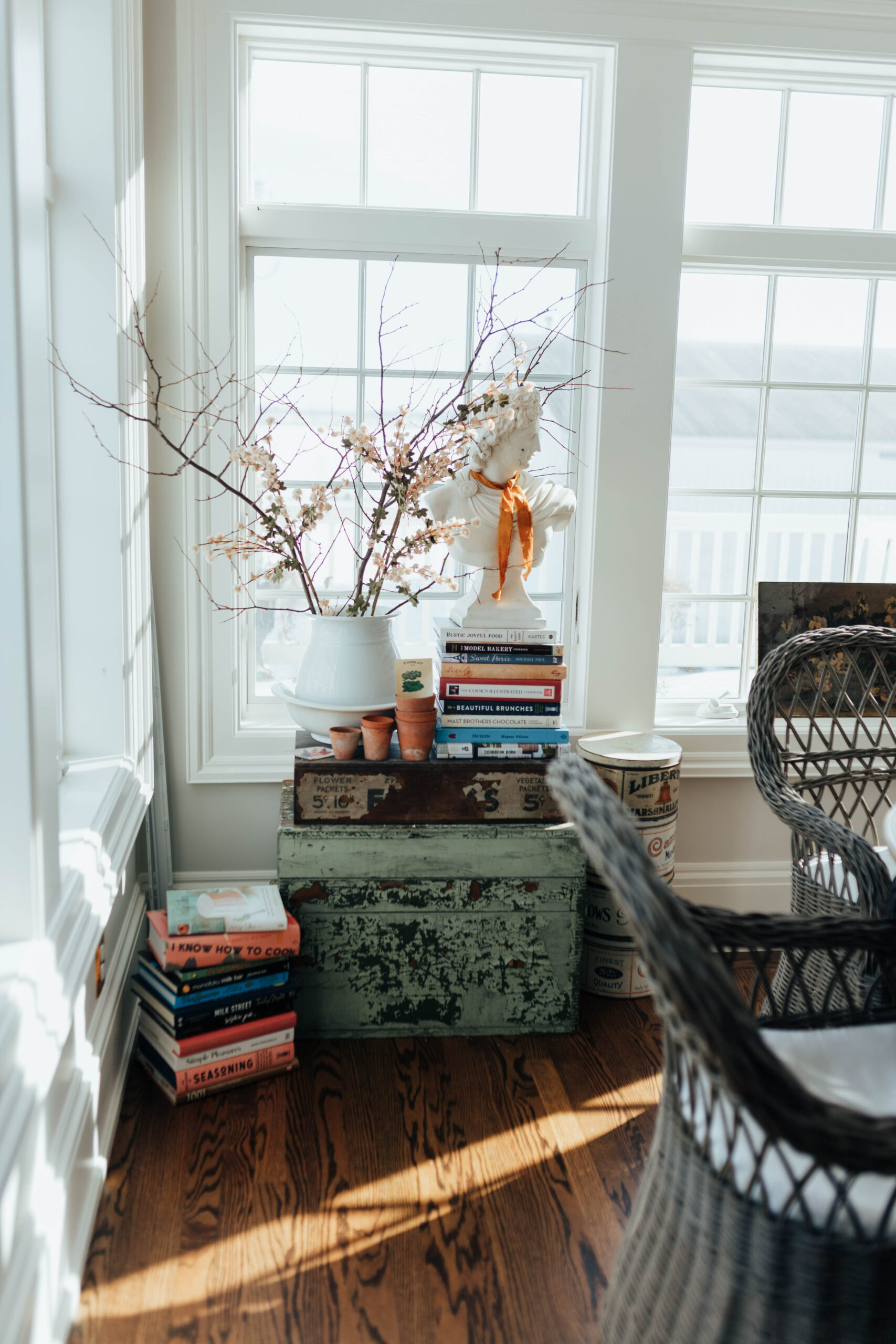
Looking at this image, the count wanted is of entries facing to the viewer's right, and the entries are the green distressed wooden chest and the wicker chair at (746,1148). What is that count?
1

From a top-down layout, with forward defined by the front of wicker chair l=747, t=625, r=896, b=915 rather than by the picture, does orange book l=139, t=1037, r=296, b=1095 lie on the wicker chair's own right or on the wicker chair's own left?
on the wicker chair's own right

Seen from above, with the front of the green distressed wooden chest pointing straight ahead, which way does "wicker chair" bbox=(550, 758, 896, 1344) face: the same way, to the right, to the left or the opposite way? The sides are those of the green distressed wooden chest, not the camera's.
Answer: to the left

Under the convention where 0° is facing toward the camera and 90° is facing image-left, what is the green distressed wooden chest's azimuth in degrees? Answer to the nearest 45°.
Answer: approximately 0°

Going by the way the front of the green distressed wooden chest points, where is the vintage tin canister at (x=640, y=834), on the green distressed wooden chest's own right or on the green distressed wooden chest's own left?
on the green distressed wooden chest's own left

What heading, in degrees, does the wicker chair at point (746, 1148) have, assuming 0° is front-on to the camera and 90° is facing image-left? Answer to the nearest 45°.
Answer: approximately 270°

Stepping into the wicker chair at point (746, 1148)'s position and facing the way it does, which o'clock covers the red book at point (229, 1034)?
The red book is roughly at 7 o'clock from the wicker chair.

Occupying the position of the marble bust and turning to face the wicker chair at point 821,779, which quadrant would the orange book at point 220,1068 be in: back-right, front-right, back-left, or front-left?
back-right
